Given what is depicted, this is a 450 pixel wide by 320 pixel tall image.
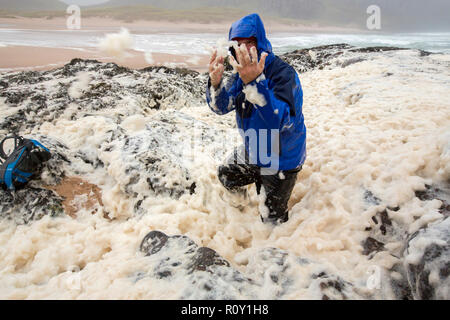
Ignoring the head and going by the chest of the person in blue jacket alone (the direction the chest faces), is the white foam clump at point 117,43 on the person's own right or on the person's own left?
on the person's own right

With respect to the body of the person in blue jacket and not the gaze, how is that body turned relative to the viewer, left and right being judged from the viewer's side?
facing the viewer and to the left of the viewer

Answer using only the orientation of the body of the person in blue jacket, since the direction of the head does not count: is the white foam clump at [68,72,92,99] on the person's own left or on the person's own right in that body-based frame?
on the person's own right
